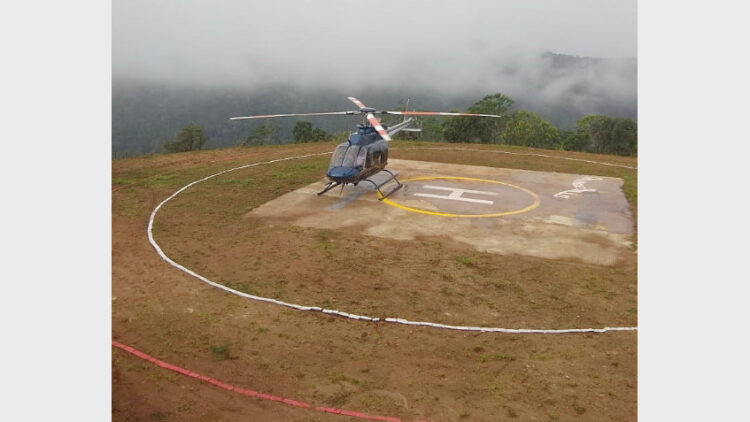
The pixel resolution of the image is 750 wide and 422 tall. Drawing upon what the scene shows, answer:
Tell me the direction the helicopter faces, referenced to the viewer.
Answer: facing the viewer and to the left of the viewer
